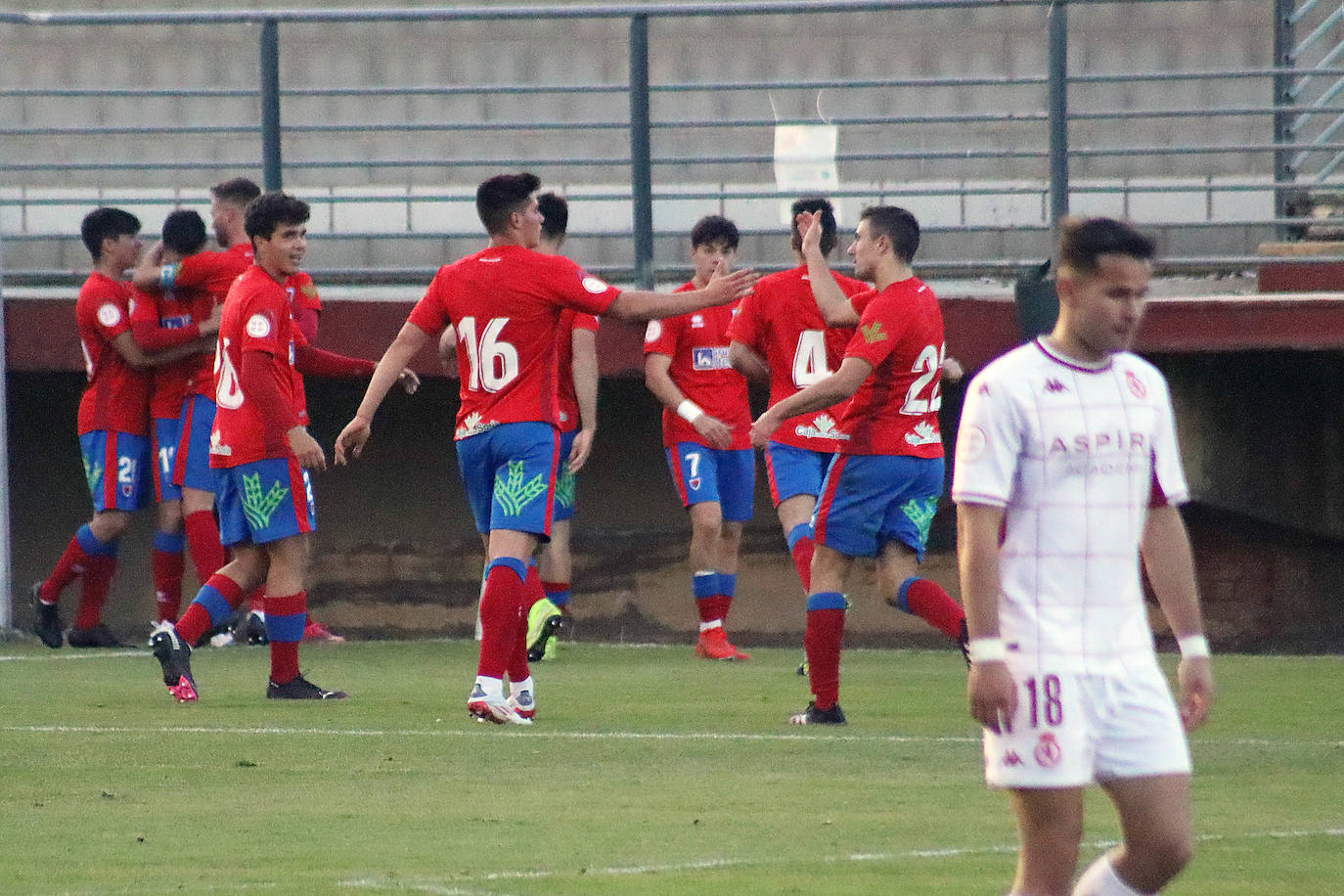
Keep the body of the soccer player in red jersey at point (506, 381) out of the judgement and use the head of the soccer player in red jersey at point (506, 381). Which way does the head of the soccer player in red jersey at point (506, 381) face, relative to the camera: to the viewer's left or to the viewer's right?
to the viewer's right

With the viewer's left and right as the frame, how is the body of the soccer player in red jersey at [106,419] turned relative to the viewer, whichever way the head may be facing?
facing to the right of the viewer

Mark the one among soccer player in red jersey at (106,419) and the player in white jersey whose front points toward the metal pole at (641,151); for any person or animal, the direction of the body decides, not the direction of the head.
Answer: the soccer player in red jersey

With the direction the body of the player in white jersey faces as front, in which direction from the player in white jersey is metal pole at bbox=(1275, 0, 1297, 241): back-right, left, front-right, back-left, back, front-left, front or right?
back-left

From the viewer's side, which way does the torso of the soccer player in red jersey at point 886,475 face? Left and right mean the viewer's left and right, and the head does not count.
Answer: facing away from the viewer and to the left of the viewer

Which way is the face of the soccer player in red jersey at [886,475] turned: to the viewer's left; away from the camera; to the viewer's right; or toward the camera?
to the viewer's left

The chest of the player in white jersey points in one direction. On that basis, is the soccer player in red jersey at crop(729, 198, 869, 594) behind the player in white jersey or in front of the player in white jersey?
behind

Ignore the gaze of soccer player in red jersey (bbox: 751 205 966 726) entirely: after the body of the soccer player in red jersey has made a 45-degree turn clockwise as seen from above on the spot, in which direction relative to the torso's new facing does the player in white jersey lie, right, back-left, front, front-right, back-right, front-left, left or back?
back

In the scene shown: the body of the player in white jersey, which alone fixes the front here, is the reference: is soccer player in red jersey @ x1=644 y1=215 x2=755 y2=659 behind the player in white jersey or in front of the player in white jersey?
behind

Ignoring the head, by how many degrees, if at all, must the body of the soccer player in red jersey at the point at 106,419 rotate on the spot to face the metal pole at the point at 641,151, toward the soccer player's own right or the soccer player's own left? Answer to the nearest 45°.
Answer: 0° — they already face it
